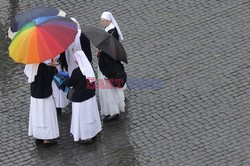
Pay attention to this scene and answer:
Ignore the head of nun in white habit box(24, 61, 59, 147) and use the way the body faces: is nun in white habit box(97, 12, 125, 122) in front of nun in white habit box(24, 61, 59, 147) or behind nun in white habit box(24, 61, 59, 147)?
in front

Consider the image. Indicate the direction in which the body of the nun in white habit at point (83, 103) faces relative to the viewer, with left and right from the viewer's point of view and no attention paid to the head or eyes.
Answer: facing away from the viewer and to the left of the viewer

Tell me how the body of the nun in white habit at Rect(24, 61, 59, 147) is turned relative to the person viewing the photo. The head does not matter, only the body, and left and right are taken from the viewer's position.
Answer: facing away from the viewer and to the right of the viewer

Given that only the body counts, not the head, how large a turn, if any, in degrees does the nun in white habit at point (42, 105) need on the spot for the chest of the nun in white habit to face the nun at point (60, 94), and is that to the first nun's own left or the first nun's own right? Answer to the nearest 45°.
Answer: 0° — they already face them

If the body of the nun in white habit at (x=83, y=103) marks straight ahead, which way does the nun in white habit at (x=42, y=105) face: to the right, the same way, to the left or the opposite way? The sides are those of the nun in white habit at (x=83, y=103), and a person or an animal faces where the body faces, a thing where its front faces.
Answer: to the right
